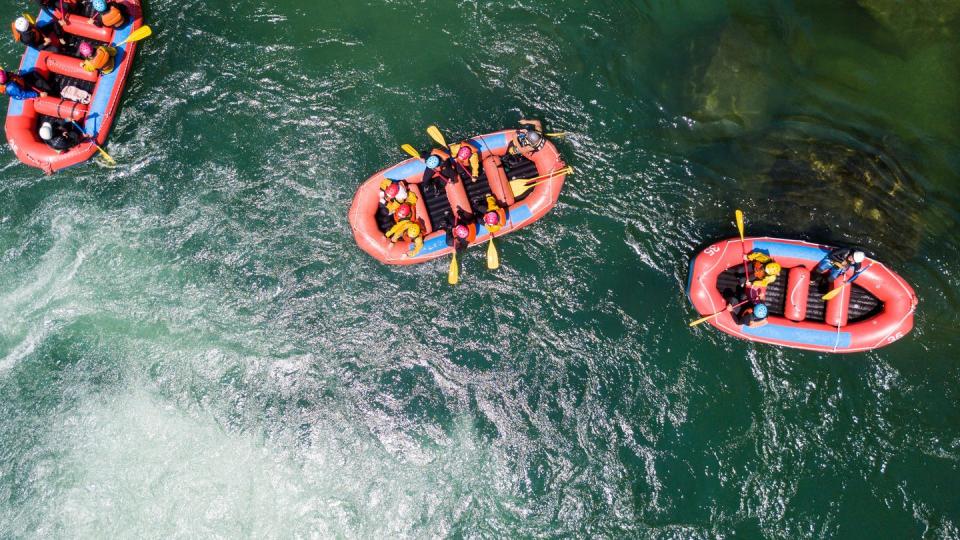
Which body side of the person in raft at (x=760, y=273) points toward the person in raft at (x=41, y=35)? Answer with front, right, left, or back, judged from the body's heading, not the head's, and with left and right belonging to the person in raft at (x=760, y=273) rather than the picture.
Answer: front

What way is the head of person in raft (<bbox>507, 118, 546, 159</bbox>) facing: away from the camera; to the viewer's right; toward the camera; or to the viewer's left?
to the viewer's left

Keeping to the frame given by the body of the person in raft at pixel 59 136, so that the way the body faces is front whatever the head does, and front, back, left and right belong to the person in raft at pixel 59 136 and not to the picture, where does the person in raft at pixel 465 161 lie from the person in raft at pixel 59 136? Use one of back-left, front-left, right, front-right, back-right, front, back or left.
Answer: front-right

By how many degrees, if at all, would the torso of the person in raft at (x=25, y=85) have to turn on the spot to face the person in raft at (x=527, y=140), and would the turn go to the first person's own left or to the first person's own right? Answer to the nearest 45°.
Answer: approximately 45° to the first person's own right

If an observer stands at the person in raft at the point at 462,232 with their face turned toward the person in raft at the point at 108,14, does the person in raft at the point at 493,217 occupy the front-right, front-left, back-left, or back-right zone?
back-right

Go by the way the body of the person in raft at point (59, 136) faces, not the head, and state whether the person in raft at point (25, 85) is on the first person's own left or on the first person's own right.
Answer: on the first person's own left

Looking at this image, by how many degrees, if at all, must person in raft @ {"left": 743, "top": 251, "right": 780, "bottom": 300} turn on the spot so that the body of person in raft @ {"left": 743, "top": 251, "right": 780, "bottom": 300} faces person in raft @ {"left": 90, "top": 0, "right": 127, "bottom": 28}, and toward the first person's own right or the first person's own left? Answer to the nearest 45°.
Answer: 0° — they already face them

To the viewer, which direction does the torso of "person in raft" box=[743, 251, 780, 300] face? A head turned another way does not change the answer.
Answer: to the viewer's left
